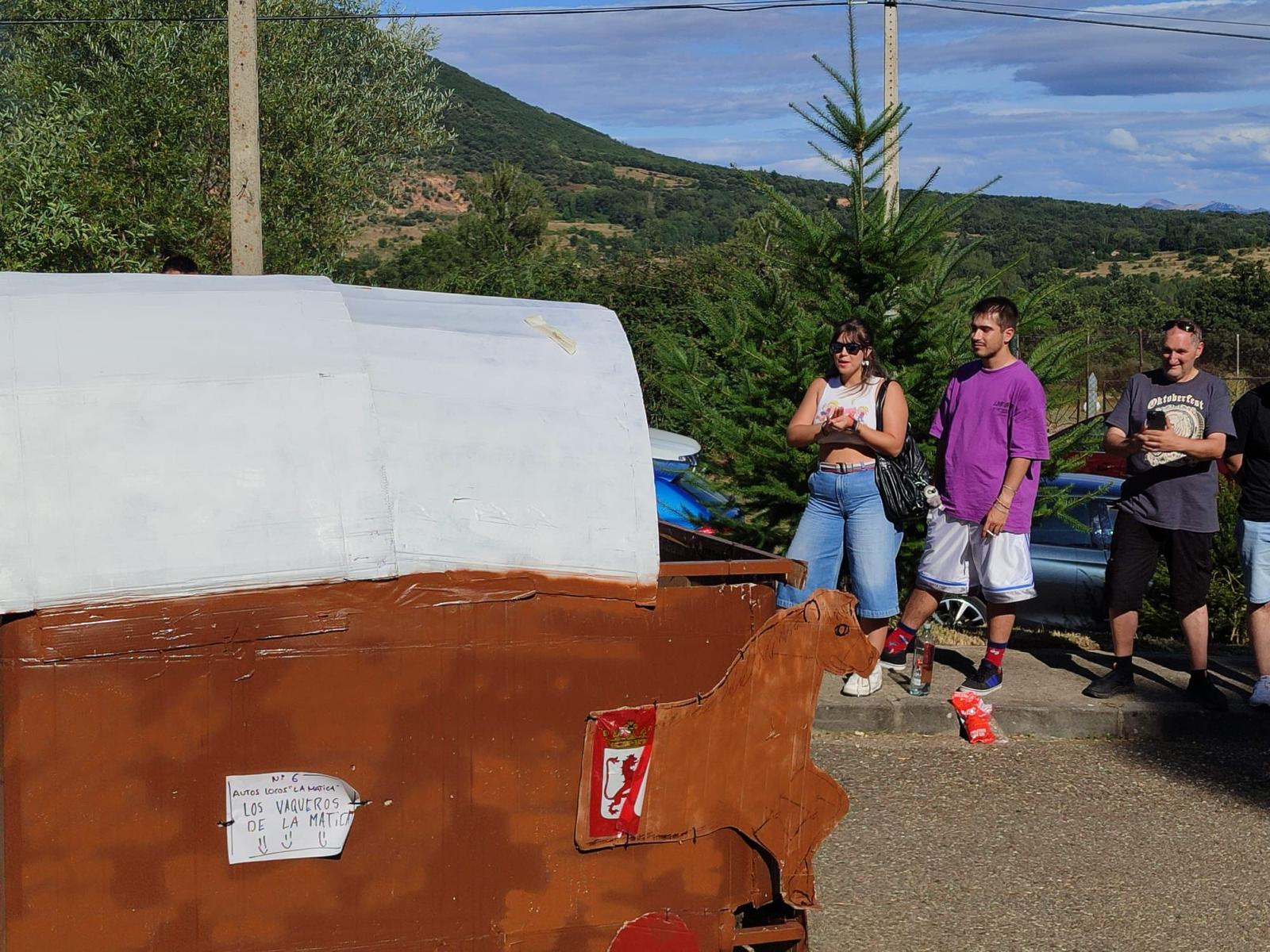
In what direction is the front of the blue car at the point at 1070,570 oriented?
to the viewer's left

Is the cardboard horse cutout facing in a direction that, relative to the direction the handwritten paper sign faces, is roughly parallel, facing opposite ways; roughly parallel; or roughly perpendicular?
roughly perpendicular

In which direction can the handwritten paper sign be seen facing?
toward the camera

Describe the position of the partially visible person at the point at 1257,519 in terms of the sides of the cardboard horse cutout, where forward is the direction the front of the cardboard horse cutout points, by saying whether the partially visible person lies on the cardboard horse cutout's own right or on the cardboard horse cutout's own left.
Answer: on the cardboard horse cutout's own left

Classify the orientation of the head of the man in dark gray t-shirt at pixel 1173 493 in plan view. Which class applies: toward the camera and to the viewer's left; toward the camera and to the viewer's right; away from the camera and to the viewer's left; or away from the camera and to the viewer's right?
toward the camera and to the viewer's left

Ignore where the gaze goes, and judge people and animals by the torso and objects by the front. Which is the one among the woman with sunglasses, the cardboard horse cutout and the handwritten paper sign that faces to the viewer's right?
the cardboard horse cutout

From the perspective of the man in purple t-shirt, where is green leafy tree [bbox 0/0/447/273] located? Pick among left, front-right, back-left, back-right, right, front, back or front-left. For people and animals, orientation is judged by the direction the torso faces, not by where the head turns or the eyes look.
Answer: right

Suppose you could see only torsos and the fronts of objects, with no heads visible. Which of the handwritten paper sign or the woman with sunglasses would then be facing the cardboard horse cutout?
the woman with sunglasses

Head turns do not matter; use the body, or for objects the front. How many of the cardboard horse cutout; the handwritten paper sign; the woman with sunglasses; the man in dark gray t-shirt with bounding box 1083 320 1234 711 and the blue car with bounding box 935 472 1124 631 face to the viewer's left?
1

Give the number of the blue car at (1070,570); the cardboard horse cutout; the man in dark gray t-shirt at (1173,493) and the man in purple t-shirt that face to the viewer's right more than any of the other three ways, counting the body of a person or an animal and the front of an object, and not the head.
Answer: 1

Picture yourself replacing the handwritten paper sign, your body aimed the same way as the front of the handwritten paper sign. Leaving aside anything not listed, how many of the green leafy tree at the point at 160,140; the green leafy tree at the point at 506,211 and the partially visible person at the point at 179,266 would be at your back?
3

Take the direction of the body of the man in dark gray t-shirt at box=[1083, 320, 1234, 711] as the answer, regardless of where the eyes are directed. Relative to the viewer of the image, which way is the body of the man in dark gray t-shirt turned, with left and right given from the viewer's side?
facing the viewer

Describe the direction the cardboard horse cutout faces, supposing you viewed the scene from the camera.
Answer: facing to the right of the viewer

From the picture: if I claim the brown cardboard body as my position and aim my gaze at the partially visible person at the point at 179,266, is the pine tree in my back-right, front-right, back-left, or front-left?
front-right
